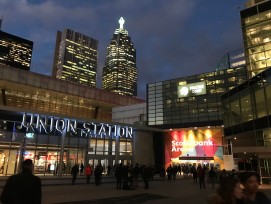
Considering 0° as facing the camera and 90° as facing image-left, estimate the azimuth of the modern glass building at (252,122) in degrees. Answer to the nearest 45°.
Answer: approximately 45°

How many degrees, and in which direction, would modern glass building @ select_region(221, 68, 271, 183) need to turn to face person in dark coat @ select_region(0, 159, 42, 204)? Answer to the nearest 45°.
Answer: approximately 45° to its left
